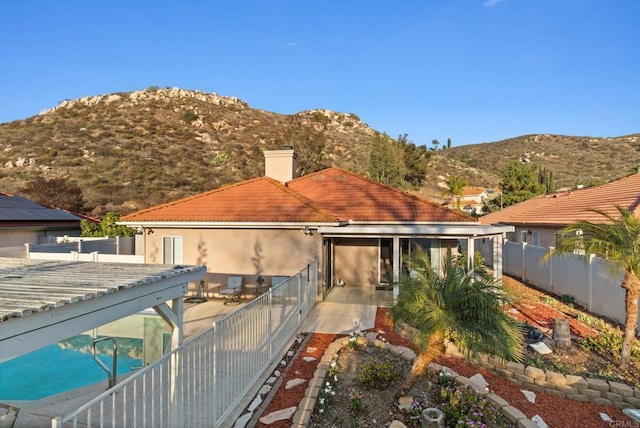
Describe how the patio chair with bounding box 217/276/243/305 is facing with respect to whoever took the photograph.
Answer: facing the viewer and to the left of the viewer

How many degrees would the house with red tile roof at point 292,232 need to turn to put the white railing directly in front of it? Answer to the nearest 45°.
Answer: approximately 180°

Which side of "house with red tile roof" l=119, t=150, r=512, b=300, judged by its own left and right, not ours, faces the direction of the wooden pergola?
back

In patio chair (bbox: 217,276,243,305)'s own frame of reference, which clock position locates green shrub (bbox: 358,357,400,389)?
The green shrub is roughly at 10 o'clock from the patio chair.

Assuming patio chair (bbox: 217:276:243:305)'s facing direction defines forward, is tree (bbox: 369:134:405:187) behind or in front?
behind

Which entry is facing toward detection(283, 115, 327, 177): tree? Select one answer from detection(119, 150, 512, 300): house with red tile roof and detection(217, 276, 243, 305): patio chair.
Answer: the house with red tile roof

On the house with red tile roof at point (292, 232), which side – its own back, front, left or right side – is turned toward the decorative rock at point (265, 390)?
back

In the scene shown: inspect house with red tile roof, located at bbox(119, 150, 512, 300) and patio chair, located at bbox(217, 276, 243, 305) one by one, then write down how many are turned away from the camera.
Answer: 1

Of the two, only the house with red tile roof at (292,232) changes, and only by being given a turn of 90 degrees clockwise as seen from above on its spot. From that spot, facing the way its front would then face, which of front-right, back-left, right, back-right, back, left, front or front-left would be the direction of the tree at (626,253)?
front-right

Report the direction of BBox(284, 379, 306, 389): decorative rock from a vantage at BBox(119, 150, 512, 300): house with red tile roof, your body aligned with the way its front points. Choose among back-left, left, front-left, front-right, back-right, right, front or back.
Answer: back

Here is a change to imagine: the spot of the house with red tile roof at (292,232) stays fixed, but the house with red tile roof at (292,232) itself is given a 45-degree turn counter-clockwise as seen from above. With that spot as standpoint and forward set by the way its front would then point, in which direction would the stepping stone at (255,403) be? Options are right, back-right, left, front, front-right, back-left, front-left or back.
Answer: back-left

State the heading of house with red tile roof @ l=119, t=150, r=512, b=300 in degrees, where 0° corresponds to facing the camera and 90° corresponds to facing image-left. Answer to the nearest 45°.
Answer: approximately 180°

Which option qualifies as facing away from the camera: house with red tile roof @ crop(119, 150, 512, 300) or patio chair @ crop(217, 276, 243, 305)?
the house with red tile roof
